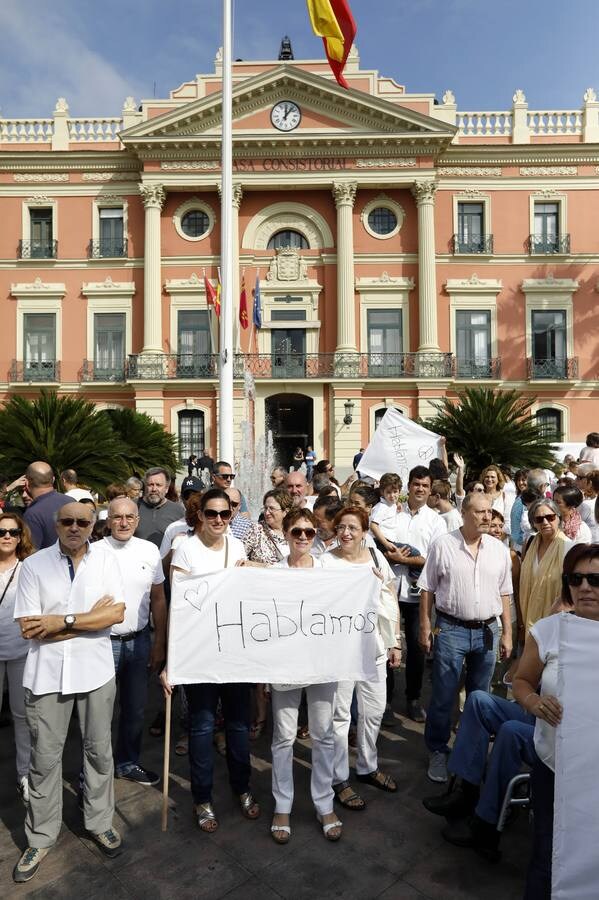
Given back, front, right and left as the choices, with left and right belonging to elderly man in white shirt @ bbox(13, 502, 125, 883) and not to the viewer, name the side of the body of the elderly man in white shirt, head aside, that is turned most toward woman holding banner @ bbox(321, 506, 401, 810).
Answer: left

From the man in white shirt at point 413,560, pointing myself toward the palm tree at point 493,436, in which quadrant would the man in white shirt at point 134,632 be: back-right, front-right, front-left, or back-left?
back-left

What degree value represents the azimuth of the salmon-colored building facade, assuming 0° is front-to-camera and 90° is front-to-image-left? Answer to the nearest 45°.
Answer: approximately 0°

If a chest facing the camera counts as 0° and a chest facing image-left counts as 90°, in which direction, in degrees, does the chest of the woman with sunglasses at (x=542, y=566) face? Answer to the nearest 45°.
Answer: approximately 0°
